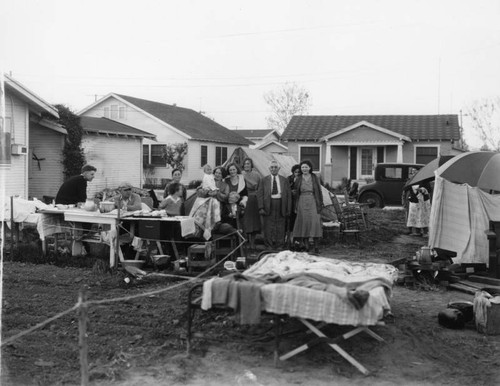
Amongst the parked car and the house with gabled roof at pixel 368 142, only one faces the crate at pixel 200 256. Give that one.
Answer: the house with gabled roof

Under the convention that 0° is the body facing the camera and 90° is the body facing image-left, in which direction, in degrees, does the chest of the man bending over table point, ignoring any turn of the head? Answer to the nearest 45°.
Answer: approximately 270°

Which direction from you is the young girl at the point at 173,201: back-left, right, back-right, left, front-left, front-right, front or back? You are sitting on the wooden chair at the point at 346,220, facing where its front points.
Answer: back-right

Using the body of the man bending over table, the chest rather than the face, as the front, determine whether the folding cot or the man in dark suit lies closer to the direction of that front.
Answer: the man in dark suit
